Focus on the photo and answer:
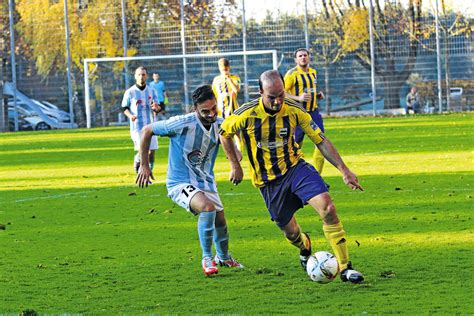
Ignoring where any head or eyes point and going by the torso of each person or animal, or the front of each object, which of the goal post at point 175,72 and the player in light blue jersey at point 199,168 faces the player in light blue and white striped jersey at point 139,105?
the goal post

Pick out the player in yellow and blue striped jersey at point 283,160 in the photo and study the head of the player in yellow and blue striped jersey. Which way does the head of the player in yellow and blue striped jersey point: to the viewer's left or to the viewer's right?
to the viewer's right

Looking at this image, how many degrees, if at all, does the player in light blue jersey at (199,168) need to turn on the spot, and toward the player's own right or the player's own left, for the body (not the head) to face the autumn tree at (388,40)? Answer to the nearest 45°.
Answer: approximately 135° to the player's own left

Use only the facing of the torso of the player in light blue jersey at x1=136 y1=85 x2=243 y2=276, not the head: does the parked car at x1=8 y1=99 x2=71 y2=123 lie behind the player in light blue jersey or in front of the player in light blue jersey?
behind

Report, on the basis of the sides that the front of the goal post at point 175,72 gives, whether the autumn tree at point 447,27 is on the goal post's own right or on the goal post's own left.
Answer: on the goal post's own left

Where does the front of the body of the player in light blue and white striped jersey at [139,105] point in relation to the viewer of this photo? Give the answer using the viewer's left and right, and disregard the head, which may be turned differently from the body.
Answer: facing the viewer

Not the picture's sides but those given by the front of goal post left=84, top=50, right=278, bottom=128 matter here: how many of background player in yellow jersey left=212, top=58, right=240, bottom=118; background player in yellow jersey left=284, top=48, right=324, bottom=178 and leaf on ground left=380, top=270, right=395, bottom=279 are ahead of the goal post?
3

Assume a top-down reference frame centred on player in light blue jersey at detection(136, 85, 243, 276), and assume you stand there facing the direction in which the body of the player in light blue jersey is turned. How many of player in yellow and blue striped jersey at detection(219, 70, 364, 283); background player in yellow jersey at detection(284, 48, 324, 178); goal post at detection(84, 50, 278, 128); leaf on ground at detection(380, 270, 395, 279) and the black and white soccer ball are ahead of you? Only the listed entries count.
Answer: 3

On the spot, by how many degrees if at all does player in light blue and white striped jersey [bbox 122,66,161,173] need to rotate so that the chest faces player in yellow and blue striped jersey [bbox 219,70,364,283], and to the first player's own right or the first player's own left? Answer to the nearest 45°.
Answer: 0° — they already face them

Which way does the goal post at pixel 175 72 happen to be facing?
toward the camera

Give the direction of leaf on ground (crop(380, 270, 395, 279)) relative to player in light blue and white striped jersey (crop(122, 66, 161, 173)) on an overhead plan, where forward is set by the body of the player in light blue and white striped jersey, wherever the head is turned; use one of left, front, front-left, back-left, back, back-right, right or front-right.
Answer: front

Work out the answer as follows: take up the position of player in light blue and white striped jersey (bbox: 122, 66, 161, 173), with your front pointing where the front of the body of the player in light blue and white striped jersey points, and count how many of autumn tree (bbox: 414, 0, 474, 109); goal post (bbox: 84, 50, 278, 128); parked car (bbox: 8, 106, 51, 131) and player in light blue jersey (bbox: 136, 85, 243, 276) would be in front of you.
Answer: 1

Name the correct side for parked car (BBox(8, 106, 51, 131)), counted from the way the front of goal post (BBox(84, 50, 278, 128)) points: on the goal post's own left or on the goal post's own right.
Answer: on the goal post's own right
